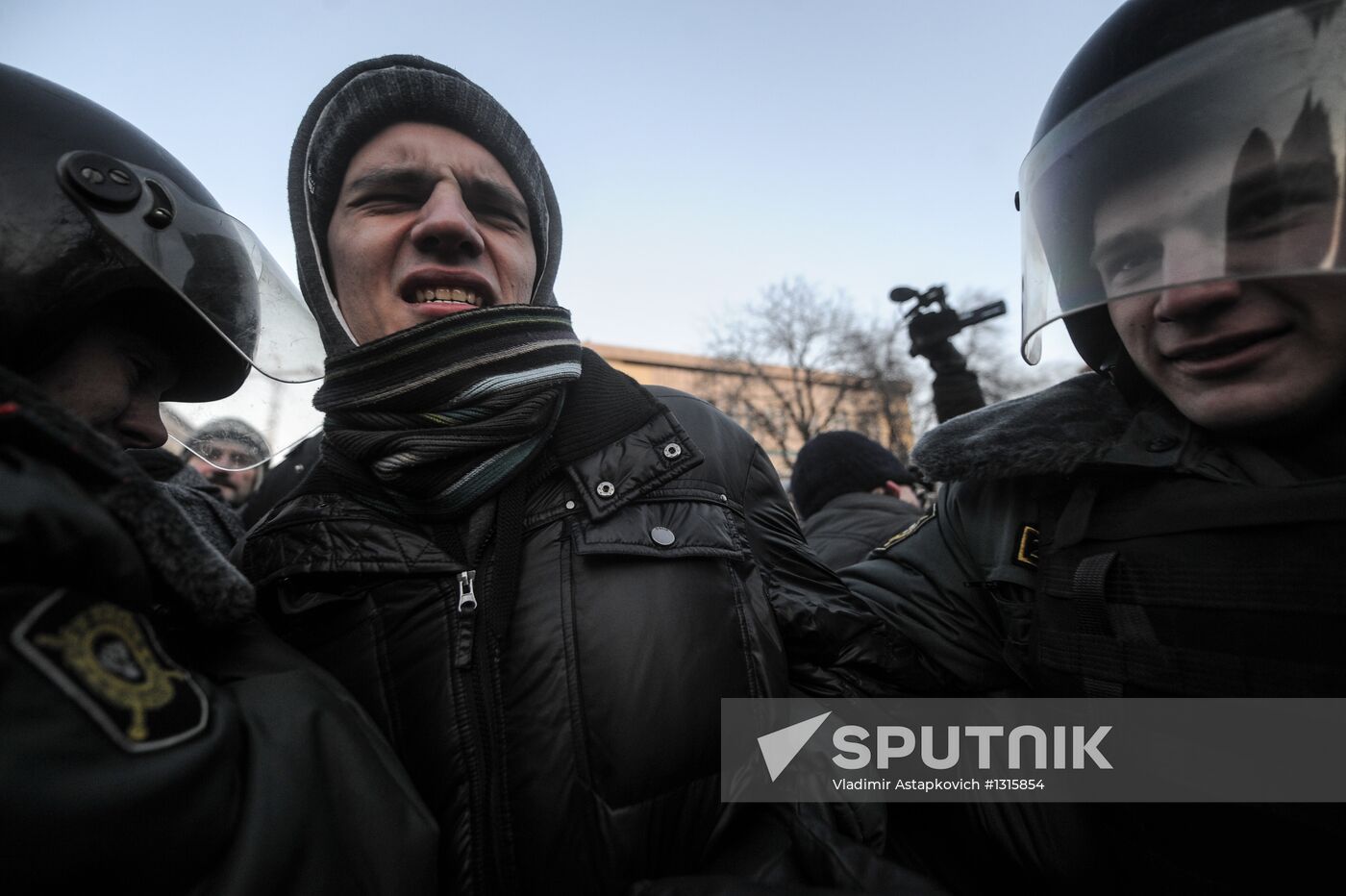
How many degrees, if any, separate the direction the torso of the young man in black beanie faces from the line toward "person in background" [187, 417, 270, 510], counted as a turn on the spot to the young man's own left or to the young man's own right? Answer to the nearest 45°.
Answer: approximately 135° to the young man's own right

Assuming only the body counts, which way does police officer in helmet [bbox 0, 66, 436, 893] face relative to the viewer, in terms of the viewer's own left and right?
facing to the right of the viewer

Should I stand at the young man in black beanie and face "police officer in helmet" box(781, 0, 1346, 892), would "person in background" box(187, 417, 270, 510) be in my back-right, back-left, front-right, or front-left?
back-left

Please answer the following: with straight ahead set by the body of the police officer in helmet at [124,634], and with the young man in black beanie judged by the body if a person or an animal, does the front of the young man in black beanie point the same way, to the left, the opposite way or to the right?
to the right

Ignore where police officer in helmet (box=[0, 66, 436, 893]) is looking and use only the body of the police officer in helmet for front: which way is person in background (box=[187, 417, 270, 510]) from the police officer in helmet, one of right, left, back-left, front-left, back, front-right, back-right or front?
left

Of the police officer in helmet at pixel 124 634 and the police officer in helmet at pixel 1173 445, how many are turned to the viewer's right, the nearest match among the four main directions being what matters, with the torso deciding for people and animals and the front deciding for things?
1

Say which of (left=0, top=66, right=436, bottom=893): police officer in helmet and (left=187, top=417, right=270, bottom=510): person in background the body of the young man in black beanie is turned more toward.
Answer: the police officer in helmet

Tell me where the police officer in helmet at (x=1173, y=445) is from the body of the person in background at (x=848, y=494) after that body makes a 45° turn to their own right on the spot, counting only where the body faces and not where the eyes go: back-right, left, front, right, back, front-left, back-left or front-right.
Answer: right

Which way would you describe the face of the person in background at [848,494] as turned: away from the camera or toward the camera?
away from the camera

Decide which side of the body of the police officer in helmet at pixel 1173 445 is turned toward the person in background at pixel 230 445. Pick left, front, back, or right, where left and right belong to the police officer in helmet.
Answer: right

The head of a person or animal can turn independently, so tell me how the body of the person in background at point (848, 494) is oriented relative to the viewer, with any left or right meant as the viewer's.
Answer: facing away from the viewer and to the right of the viewer

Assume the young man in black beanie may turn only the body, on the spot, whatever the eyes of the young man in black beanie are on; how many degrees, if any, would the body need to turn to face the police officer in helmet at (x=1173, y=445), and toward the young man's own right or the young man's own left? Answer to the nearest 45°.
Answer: approximately 90° to the young man's own left

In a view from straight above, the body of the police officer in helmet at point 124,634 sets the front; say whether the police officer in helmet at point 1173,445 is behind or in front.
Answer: in front
